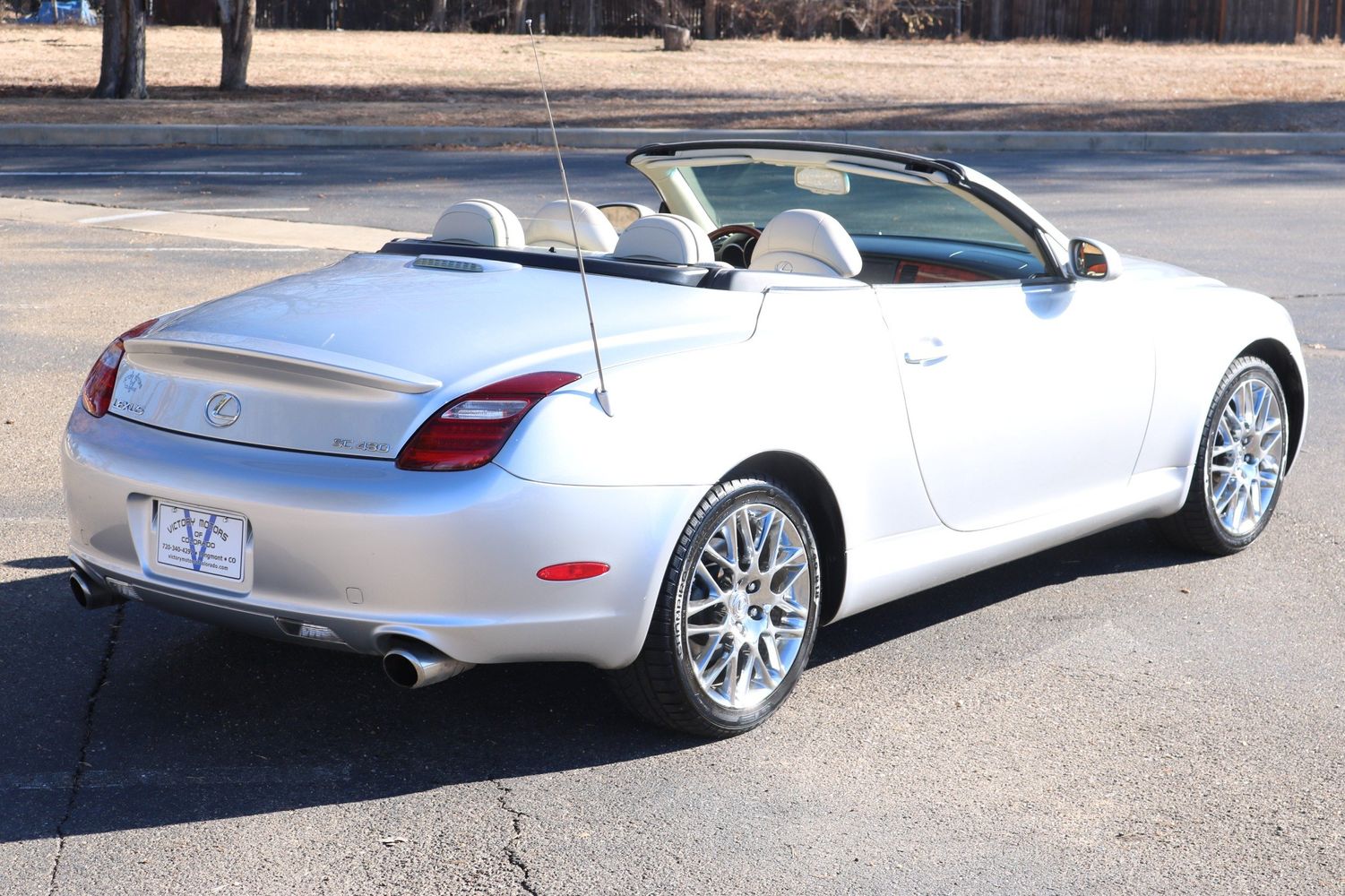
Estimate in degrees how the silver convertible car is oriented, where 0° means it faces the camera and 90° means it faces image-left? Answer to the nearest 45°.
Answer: approximately 225°

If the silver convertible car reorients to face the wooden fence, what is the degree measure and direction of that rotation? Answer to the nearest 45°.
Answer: approximately 45° to its left

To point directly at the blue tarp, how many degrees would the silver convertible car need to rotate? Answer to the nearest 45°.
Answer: approximately 45° to its left

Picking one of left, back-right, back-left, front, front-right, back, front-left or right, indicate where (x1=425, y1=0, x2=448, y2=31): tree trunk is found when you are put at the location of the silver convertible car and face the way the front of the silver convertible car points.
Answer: front-left
